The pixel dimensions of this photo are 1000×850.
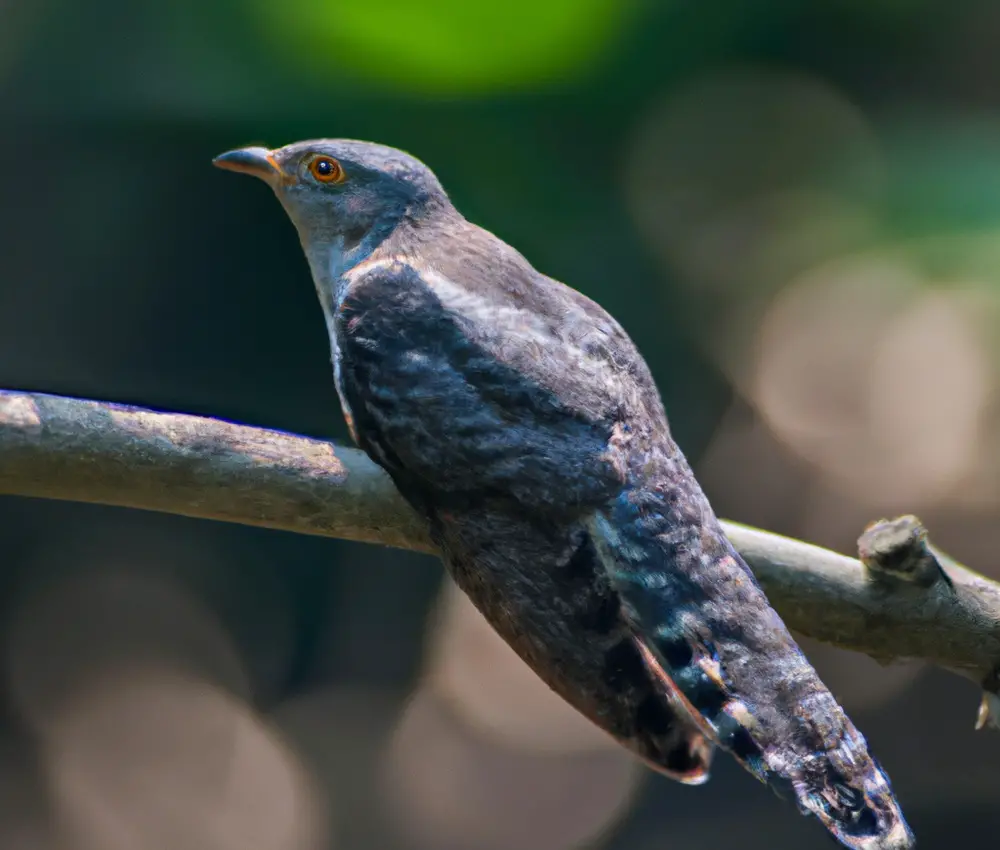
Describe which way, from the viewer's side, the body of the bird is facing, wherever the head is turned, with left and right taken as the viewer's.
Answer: facing away from the viewer and to the left of the viewer
